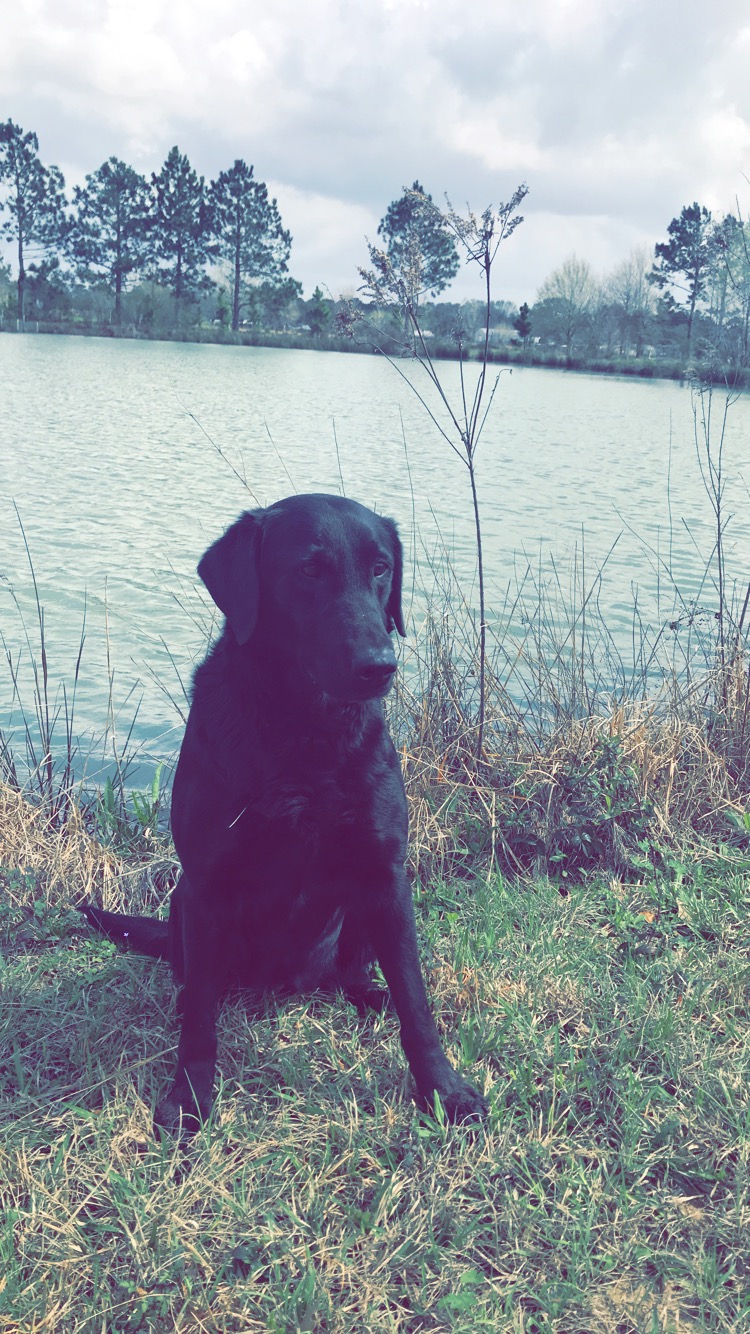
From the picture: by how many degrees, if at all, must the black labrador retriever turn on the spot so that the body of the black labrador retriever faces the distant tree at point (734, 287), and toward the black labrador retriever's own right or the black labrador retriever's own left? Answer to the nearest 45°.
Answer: approximately 135° to the black labrador retriever's own left

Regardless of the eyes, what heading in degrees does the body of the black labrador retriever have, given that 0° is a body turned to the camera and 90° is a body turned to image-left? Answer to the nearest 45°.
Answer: approximately 0°
